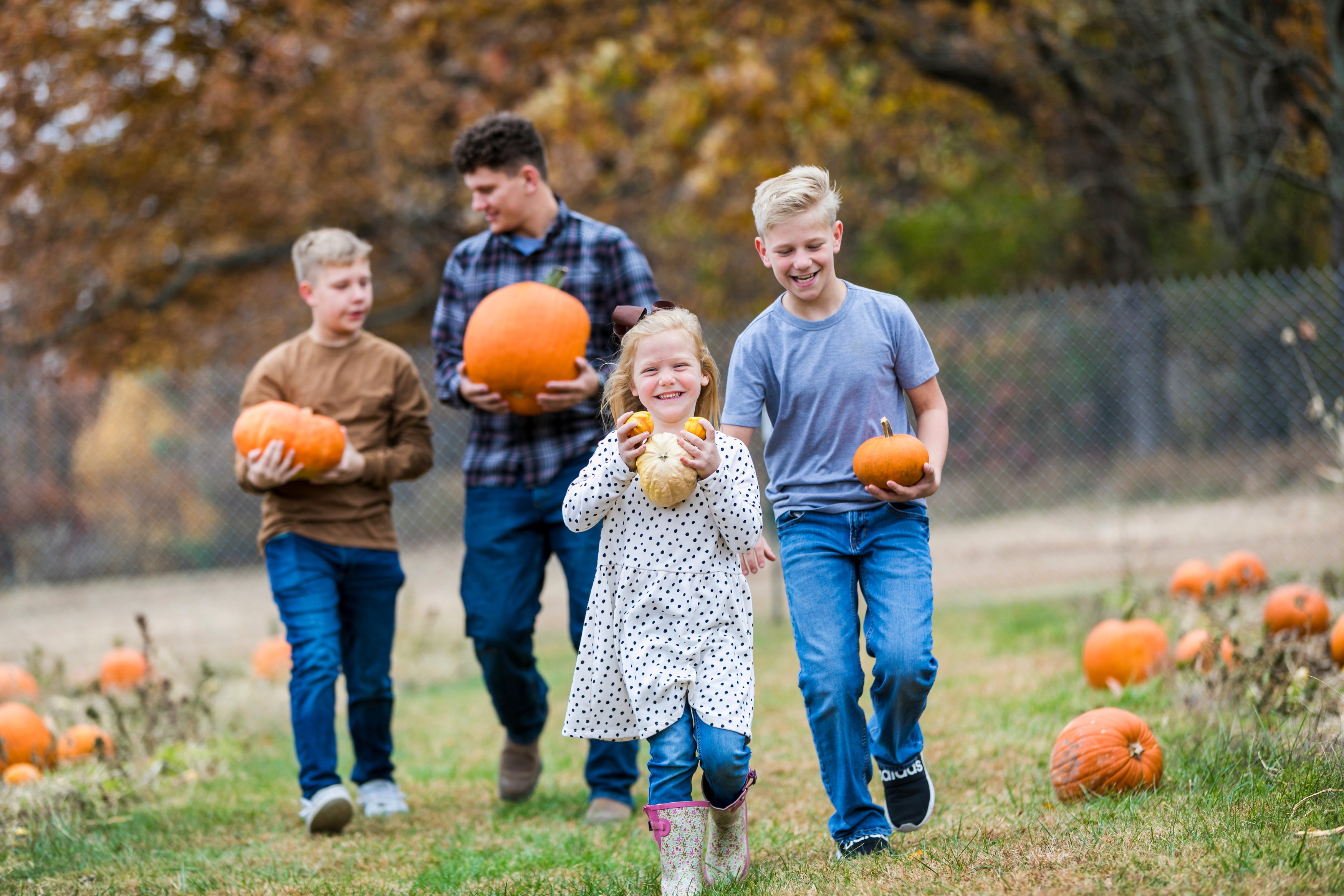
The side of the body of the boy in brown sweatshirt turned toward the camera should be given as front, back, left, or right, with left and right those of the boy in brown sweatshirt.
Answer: front

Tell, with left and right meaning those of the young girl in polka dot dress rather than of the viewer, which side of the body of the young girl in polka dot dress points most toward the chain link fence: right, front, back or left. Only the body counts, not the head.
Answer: back

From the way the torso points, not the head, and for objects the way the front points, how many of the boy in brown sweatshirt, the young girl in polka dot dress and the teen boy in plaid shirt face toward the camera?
3

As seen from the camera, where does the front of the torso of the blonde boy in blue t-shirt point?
toward the camera

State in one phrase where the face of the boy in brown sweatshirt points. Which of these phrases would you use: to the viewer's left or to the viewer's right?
to the viewer's right

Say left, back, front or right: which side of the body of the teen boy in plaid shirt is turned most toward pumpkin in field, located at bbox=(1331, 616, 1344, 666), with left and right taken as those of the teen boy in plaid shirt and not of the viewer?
left

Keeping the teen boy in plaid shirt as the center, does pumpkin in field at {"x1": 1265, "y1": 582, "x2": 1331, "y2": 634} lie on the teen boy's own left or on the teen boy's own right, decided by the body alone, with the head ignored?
on the teen boy's own left

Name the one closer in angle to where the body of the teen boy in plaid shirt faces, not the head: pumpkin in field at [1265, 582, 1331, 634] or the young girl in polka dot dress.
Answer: the young girl in polka dot dress

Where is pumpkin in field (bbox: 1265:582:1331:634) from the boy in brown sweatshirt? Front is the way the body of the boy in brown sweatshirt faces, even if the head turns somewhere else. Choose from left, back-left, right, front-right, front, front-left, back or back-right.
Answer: left

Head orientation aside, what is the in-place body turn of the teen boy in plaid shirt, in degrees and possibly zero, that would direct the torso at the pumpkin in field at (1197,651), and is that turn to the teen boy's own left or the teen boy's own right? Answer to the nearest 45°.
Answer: approximately 90° to the teen boy's own left
